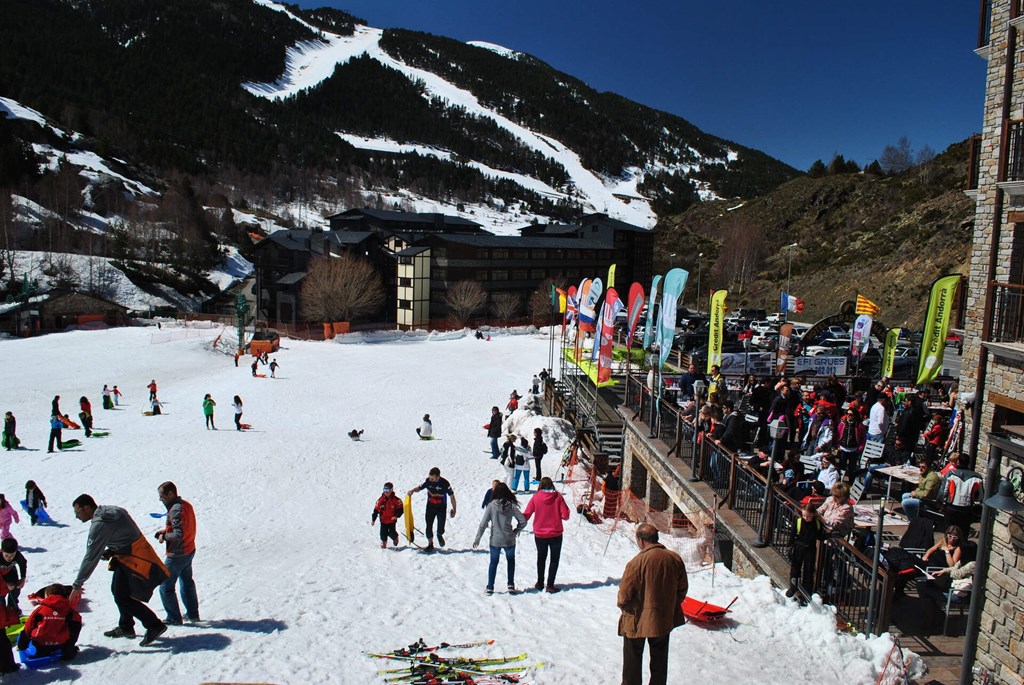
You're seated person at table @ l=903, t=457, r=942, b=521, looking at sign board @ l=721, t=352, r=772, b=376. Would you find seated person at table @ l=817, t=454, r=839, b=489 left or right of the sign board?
left

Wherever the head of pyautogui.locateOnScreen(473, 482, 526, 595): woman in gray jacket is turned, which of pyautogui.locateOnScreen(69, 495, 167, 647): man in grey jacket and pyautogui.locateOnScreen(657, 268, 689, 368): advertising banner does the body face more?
the advertising banner

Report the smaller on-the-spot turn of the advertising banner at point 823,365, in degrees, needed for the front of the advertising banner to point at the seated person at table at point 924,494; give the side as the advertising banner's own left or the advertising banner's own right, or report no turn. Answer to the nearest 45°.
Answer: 0° — it already faces them

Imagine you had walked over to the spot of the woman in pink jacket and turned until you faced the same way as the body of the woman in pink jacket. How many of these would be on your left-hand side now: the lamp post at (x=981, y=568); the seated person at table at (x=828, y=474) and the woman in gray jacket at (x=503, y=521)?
1

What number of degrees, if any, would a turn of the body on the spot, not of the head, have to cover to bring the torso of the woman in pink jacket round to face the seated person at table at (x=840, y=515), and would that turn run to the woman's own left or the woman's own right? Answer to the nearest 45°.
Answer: approximately 90° to the woman's own right

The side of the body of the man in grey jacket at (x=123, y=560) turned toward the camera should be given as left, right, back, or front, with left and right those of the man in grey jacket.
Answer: left

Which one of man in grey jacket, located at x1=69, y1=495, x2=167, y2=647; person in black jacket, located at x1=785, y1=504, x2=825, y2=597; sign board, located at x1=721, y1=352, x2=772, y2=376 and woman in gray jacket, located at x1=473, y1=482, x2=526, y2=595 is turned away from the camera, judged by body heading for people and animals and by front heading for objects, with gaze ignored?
the woman in gray jacket

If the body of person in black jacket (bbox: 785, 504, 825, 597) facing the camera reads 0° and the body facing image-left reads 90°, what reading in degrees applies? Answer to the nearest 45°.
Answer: approximately 0°

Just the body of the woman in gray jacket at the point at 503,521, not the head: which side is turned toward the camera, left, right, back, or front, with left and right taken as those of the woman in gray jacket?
back

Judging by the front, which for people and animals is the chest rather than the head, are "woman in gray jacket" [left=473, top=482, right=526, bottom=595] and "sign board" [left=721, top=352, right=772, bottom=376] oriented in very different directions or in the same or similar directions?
very different directions

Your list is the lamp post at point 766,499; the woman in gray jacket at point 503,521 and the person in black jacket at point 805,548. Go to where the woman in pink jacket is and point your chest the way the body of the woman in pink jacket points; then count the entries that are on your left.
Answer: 1

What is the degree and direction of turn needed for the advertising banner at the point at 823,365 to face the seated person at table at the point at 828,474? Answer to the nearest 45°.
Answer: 0° — it already faces them

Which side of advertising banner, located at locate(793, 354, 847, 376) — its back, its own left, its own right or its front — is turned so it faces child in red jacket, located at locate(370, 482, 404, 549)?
front

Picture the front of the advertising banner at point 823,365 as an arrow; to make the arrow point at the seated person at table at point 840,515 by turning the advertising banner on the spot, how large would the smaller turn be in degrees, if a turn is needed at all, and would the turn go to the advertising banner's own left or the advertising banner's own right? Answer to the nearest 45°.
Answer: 0° — it already faces them

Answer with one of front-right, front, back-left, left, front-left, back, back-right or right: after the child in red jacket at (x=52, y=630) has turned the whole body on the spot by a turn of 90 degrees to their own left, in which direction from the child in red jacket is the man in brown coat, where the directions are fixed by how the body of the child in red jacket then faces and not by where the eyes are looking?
back-left

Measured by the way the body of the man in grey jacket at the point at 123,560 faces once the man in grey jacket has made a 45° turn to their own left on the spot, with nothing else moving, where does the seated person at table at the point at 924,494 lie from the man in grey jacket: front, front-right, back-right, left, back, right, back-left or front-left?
back-left

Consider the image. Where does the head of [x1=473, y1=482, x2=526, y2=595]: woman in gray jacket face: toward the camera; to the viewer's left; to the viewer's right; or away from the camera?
away from the camera
